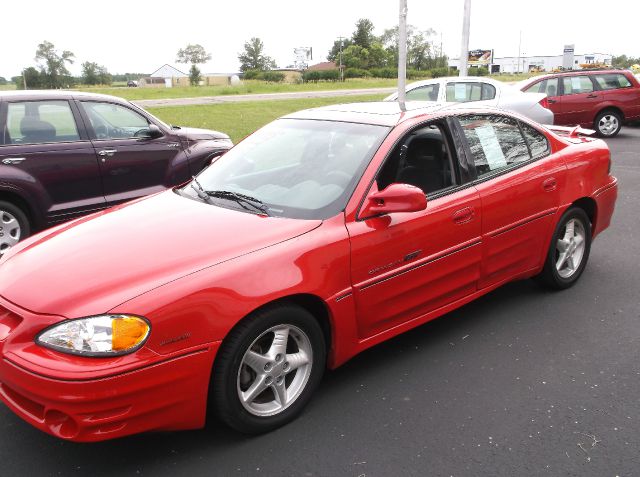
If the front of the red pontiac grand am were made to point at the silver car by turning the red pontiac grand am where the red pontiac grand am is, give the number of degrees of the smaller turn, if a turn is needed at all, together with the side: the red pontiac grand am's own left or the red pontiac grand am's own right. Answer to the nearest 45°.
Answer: approximately 135° to the red pontiac grand am's own right

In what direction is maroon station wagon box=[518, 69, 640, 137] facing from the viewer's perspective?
to the viewer's left

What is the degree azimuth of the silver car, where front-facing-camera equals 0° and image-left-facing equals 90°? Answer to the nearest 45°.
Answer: approximately 90°

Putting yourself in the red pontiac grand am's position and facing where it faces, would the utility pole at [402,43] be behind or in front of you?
behind

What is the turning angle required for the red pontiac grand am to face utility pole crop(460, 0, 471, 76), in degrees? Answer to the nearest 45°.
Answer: approximately 135° to its right

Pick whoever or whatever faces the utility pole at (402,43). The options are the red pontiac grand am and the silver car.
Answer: the silver car

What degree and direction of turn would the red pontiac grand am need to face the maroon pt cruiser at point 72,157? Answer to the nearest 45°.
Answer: approximately 90° to its right

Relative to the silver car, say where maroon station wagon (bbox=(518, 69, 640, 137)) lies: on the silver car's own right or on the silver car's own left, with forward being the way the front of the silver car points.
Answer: on the silver car's own right

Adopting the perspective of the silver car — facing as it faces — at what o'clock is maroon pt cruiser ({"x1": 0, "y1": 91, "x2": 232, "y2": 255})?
The maroon pt cruiser is roughly at 10 o'clock from the silver car.

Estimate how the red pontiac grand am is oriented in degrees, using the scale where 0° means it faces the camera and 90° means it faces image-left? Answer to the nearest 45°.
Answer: approximately 45°
